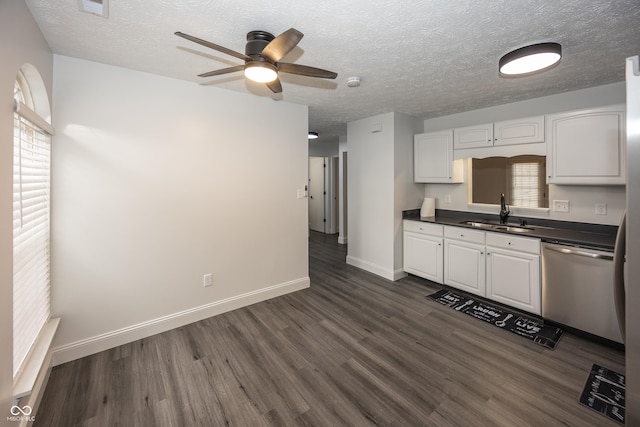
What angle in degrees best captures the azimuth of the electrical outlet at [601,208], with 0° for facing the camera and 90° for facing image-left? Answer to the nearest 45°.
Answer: approximately 0°

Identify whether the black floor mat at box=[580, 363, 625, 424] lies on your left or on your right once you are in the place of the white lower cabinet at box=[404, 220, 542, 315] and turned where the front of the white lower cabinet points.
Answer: on your left

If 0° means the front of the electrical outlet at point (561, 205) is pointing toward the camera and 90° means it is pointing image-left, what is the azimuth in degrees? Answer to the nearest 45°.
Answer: approximately 0°

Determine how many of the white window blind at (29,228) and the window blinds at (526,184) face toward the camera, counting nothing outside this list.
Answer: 1

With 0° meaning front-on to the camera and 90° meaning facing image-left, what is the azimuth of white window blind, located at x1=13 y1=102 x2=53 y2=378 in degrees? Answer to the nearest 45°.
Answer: approximately 270°

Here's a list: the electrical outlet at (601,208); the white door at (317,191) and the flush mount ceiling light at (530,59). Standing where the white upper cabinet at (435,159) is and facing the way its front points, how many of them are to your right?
1
